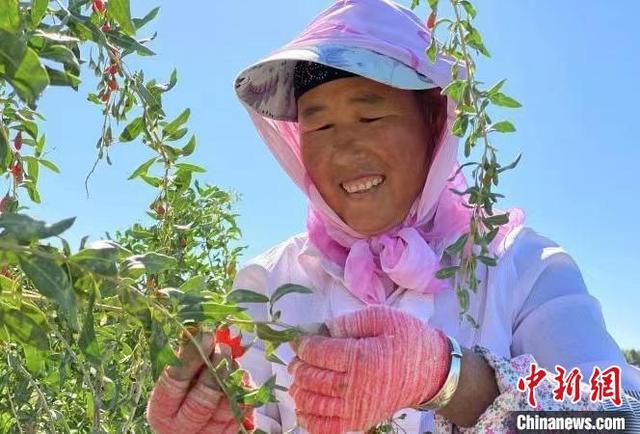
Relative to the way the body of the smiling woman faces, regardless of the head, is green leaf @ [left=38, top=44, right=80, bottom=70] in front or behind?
in front

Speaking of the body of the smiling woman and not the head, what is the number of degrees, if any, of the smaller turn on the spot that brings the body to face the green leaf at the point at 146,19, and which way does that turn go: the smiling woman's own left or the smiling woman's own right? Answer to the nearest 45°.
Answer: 0° — they already face it

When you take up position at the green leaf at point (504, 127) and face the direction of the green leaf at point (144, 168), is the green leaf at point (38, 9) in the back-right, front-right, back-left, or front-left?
front-left

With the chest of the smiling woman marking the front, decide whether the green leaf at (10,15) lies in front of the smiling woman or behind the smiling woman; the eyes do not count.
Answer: in front

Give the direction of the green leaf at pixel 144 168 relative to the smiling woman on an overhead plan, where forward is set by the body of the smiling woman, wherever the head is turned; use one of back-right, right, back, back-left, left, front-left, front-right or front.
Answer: front

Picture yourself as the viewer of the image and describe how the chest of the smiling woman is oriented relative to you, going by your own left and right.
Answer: facing the viewer and to the left of the viewer

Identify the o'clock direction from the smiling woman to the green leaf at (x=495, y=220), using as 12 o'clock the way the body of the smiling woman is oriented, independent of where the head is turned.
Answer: The green leaf is roughly at 10 o'clock from the smiling woman.

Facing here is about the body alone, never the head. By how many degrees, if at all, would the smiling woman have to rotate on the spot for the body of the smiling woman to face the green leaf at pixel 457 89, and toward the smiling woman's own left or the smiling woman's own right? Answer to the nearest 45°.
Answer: approximately 45° to the smiling woman's own left
